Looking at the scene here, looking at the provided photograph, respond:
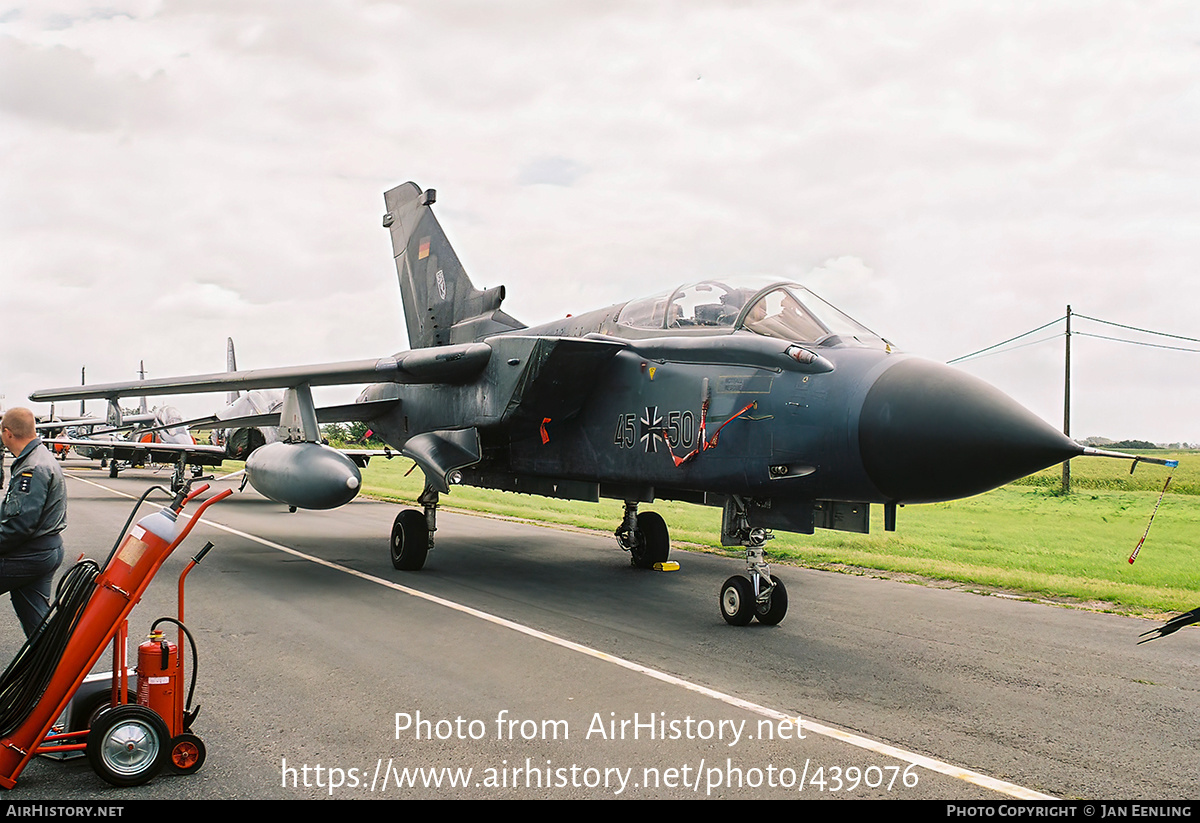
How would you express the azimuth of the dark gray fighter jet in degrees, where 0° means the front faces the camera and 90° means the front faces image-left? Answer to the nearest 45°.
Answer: approximately 315°

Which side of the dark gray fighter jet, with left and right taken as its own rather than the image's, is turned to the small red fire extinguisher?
right

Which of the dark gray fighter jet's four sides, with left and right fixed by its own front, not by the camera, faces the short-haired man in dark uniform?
right

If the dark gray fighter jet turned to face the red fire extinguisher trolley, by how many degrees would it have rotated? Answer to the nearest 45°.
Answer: approximately 90° to its right
